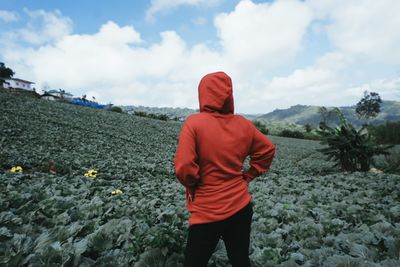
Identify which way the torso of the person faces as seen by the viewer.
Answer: away from the camera

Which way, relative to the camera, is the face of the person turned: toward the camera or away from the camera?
away from the camera

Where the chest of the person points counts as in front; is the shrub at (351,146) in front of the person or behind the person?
in front
